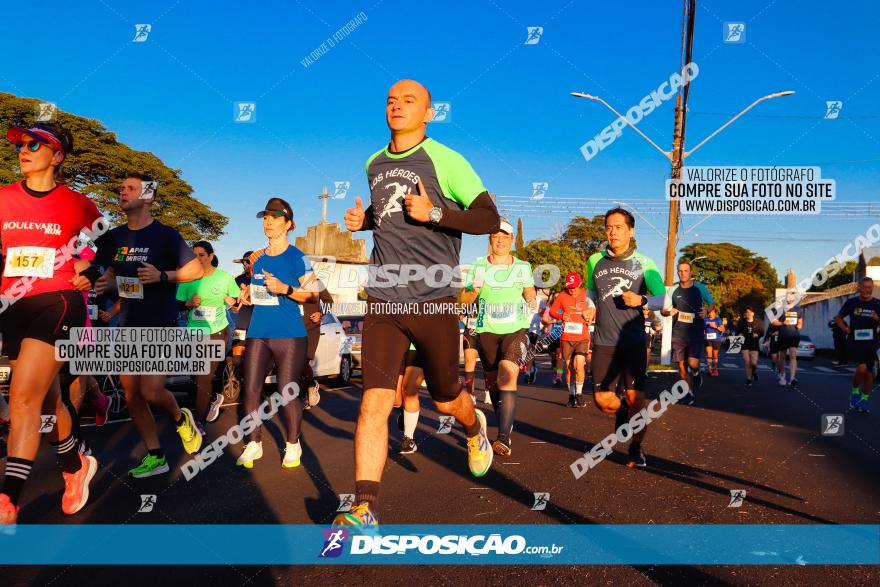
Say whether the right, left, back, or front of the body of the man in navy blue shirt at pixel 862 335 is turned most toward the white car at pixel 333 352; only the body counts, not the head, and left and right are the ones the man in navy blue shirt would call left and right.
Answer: right

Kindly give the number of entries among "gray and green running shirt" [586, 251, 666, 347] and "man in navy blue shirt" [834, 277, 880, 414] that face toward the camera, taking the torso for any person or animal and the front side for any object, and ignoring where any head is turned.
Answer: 2

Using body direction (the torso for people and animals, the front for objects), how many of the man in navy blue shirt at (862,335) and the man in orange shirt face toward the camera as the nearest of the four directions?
2

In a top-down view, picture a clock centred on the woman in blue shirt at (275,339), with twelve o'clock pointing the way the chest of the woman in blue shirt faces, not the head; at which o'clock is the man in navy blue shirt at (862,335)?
The man in navy blue shirt is roughly at 7 o'clock from the woman in blue shirt.

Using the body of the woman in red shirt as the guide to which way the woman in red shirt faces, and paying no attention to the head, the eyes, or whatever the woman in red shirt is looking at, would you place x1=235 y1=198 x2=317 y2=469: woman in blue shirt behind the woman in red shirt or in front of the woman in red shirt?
behind

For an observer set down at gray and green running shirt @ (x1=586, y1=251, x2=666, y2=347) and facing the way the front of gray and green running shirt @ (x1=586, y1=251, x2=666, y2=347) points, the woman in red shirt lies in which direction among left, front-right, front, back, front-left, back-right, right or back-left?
front-right

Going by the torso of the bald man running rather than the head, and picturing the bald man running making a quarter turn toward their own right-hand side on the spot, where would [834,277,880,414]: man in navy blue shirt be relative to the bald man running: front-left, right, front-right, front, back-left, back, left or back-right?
right

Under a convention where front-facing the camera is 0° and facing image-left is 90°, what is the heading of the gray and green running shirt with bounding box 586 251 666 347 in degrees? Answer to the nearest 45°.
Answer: approximately 0°

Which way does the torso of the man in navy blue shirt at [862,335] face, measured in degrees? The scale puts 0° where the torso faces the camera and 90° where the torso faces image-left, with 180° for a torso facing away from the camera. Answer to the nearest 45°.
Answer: approximately 0°

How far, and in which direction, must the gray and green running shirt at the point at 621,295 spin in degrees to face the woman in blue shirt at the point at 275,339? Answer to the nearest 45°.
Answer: approximately 90° to its right
